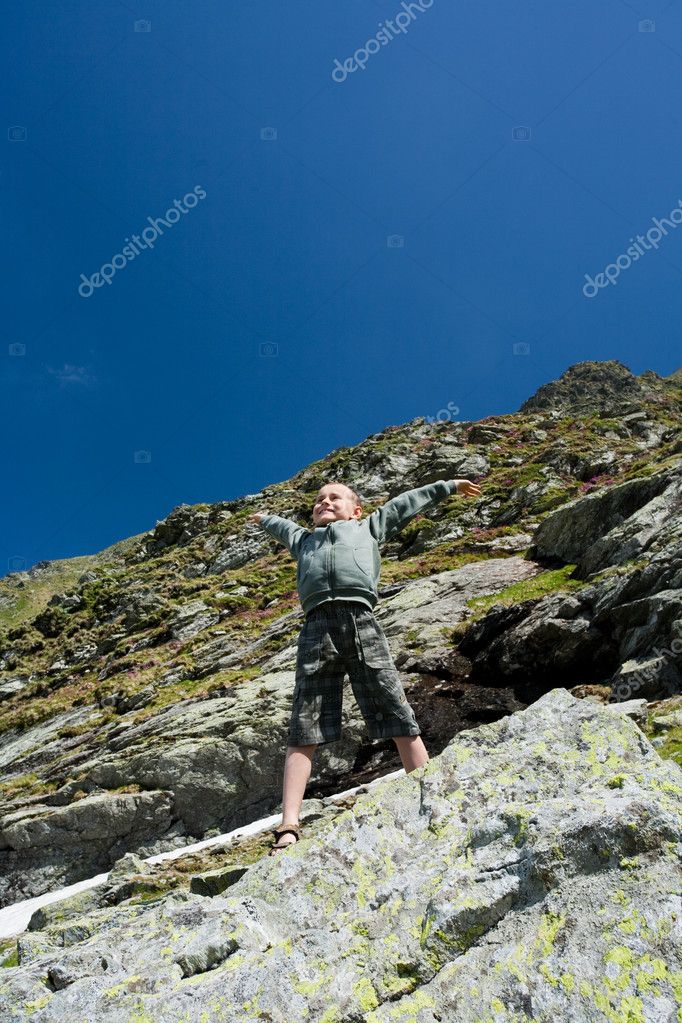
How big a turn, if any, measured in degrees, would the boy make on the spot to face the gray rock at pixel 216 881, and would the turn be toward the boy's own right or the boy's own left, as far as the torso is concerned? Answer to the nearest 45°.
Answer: approximately 45° to the boy's own right

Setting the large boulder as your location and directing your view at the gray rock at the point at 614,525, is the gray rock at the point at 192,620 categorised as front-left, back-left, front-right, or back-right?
front-left

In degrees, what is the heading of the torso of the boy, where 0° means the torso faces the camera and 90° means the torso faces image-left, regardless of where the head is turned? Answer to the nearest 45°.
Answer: approximately 45°

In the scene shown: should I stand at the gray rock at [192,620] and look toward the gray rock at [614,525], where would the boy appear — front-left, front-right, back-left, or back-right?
front-right

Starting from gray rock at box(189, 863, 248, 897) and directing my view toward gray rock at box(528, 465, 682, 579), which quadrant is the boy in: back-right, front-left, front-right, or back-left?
front-right

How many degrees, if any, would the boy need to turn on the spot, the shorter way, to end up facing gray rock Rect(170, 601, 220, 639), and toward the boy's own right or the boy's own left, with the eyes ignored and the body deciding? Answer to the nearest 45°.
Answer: approximately 135° to the boy's own right

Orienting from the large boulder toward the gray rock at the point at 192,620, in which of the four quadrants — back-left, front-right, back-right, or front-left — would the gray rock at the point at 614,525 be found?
front-right
